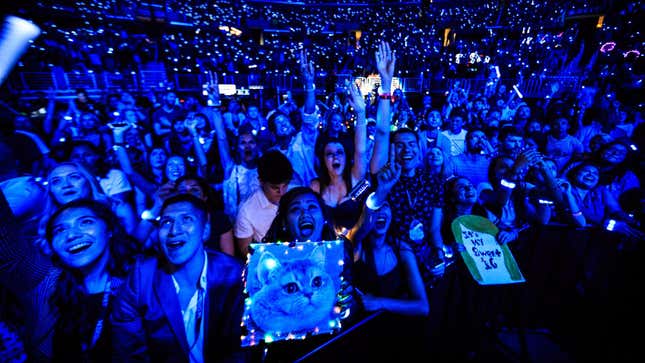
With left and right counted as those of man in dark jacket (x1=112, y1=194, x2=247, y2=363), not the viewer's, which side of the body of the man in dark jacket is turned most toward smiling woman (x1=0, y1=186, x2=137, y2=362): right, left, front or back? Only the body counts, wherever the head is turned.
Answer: right

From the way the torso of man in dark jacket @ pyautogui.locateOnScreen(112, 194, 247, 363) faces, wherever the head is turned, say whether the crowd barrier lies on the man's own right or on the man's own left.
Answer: on the man's own left

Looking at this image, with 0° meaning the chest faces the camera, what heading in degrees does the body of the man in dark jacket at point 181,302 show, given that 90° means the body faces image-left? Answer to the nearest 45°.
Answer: approximately 0°

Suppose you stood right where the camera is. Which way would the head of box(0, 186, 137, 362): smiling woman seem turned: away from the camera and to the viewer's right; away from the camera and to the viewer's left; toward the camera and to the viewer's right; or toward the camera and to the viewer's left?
toward the camera and to the viewer's right

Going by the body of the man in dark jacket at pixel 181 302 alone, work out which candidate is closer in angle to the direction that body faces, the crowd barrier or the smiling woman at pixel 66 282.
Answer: the crowd barrier
